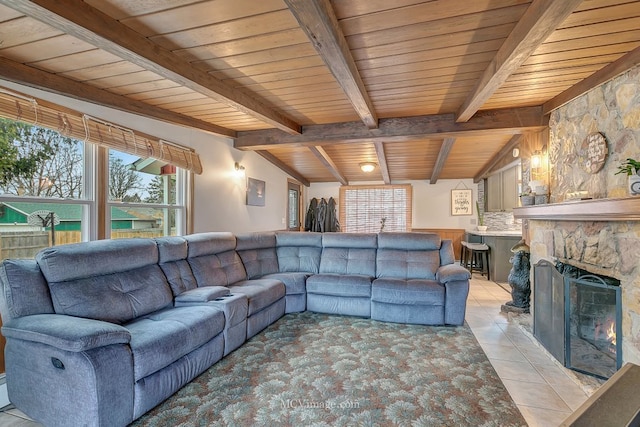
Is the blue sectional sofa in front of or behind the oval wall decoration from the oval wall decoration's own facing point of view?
in front

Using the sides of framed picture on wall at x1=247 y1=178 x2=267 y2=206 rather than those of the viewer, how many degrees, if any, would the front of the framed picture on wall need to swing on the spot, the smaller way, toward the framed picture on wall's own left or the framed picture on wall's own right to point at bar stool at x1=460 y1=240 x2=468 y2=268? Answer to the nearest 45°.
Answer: approximately 45° to the framed picture on wall's own left

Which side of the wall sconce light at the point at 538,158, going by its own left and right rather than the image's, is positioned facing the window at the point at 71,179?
front

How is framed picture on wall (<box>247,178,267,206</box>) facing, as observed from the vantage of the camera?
facing the viewer and to the right of the viewer

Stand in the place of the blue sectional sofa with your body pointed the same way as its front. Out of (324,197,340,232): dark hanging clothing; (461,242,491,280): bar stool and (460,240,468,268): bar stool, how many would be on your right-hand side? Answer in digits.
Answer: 0

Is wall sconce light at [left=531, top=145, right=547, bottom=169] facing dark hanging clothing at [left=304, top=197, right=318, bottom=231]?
no

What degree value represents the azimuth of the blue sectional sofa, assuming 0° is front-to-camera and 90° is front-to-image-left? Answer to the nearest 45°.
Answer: approximately 315°

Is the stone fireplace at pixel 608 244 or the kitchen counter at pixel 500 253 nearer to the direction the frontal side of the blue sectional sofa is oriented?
the stone fireplace

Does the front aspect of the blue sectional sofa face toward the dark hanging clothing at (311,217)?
no

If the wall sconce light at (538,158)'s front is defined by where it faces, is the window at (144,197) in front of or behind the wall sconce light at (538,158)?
in front

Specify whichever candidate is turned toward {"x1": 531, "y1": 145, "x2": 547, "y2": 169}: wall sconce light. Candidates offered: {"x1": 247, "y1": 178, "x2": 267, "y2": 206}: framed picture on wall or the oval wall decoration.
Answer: the framed picture on wall

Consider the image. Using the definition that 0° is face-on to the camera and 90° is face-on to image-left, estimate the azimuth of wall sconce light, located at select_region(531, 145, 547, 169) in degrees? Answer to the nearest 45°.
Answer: approximately 45°

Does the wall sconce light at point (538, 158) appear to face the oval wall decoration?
no

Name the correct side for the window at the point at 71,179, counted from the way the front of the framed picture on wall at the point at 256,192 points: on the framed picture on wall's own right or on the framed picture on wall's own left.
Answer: on the framed picture on wall's own right

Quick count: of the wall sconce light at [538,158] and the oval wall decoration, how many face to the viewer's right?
0

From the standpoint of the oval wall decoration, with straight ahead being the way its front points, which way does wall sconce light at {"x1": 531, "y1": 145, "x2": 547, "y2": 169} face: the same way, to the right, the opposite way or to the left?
the same way

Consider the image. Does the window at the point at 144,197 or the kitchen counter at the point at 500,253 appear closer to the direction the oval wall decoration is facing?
the window
